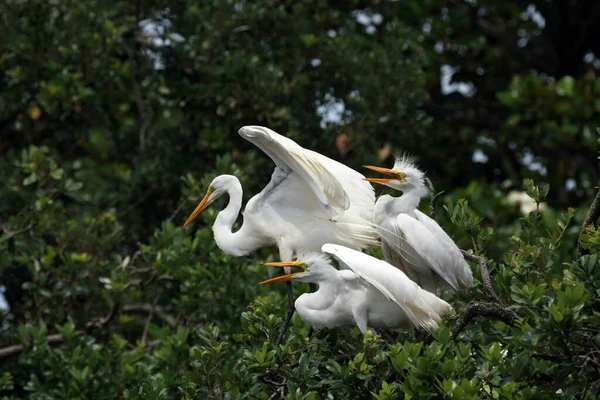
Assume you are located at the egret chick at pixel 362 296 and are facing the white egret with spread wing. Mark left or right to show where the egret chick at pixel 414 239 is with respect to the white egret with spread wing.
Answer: right

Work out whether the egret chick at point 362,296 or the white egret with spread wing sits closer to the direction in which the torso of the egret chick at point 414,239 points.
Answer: the white egret with spread wing

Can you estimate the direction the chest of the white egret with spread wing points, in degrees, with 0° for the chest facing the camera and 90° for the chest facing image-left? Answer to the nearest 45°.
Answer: approximately 90°

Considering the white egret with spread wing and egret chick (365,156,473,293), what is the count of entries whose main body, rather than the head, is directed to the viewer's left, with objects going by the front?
2

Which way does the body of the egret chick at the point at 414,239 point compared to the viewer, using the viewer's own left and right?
facing to the left of the viewer

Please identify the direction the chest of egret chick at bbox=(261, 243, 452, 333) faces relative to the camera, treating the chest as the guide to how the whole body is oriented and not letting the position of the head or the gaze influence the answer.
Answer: to the viewer's left

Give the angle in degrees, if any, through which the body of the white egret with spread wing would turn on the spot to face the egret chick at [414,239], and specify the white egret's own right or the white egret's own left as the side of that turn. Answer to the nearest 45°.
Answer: approximately 135° to the white egret's own left

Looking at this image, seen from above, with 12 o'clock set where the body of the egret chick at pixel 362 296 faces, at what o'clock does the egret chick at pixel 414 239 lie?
the egret chick at pixel 414 239 is roughly at 4 o'clock from the egret chick at pixel 362 296.

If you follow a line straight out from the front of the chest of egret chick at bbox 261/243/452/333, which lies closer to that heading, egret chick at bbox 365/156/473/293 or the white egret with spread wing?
the white egret with spread wing
